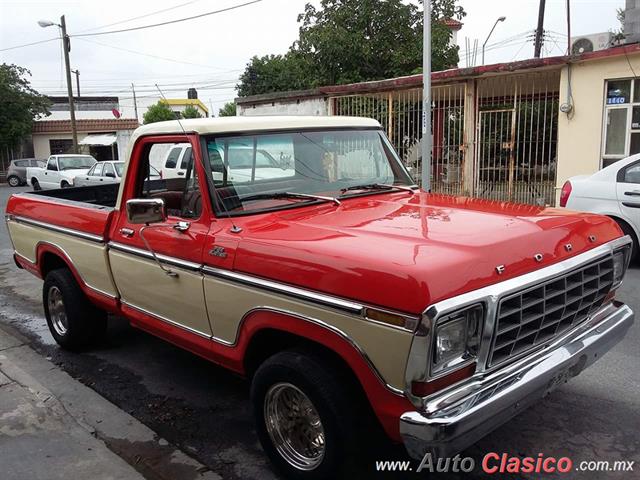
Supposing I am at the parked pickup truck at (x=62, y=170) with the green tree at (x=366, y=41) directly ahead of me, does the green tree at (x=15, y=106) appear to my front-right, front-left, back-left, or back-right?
back-left

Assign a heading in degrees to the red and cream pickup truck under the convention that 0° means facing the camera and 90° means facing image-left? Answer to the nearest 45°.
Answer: approximately 315°

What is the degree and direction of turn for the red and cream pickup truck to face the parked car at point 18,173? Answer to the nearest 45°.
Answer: approximately 180°

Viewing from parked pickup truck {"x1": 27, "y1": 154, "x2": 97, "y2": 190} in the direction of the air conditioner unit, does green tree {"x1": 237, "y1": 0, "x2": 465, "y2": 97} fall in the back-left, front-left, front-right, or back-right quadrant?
front-left

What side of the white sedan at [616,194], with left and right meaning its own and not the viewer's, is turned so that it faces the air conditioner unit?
left

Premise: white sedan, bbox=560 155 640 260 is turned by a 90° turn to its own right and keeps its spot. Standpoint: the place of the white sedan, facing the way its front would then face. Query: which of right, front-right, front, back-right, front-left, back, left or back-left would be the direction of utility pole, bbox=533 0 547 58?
back

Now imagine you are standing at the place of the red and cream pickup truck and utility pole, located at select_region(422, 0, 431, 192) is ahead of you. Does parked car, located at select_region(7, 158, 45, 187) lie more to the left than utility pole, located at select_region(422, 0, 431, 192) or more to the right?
left

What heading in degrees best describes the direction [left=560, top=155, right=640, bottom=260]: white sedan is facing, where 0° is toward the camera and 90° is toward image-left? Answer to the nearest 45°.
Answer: approximately 270°

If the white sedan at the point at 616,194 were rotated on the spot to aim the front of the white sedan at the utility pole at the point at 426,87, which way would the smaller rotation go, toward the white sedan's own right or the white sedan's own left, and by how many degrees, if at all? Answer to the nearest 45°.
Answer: approximately 135° to the white sedan's own left

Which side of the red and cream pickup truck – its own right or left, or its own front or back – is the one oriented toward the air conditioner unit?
left

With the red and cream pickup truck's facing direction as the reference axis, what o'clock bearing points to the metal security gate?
The metal security gate is roughly at 8 o'clock from the red and cream pickup truck.

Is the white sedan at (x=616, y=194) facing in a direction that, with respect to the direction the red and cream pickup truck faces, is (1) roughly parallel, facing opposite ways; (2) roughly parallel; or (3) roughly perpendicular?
roughly parallel

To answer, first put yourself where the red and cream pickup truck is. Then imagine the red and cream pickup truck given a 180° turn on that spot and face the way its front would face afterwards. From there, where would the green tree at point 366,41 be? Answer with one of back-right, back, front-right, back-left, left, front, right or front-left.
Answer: front-right

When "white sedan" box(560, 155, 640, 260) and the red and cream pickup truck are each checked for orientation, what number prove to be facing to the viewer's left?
0
